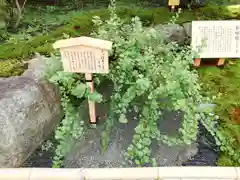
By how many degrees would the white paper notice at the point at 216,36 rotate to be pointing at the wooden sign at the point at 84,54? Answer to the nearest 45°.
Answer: approximately 45° to its right

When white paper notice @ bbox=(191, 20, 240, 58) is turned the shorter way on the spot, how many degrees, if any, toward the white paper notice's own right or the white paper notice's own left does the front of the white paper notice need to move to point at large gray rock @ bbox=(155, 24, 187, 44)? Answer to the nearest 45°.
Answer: approximately 135° to the white paper notice's own right

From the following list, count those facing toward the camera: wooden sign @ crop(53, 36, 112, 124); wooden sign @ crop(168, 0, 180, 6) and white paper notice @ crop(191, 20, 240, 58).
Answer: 3

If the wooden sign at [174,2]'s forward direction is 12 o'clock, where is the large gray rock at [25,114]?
The large gray rock is roughly at 1 o'clock from the wooden sign.

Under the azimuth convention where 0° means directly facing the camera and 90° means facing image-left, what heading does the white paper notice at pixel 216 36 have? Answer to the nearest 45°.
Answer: approximately 0°

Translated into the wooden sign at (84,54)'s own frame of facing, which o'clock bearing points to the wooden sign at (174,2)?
the wooden sign at (174,2) is roughly at 7 o'clock from the wooden sign at (84,54).

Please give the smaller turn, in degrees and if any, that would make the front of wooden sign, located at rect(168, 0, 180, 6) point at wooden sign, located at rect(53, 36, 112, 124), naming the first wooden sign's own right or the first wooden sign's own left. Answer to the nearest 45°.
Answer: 0° — it already faces it

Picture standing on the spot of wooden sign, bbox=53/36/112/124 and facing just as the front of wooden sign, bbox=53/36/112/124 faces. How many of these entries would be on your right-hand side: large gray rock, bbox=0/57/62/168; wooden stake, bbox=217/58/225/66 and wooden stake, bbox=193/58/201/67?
1
